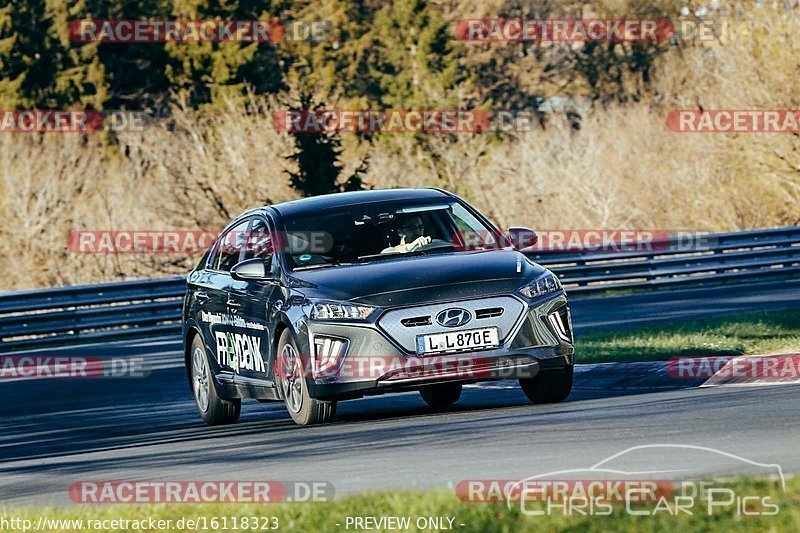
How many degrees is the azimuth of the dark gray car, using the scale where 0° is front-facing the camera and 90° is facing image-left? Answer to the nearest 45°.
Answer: approximately 315°

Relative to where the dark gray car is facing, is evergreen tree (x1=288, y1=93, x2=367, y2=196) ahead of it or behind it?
behind

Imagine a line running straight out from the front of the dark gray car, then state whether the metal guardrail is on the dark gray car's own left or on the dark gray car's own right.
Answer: on the dark gray car's own left
